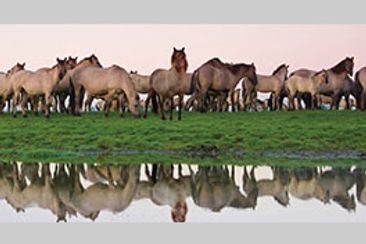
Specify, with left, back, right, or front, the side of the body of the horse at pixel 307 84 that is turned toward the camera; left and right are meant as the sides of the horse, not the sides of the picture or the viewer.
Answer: right

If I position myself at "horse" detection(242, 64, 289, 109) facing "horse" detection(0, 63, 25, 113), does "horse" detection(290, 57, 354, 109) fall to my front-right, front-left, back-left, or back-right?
back-left

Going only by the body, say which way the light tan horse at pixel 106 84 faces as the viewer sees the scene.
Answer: to the viewer's right

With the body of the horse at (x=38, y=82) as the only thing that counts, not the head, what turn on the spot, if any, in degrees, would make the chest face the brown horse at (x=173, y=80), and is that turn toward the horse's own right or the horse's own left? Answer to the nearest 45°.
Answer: approximately 45° to the horse's own right

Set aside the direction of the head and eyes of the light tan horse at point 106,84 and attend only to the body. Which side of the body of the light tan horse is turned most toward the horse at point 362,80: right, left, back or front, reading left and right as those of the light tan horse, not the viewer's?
front

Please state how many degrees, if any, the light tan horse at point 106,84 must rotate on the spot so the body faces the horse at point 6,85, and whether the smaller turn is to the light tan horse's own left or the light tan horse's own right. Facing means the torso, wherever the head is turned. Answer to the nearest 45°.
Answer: approximately 135° to the light tan horse's own left
